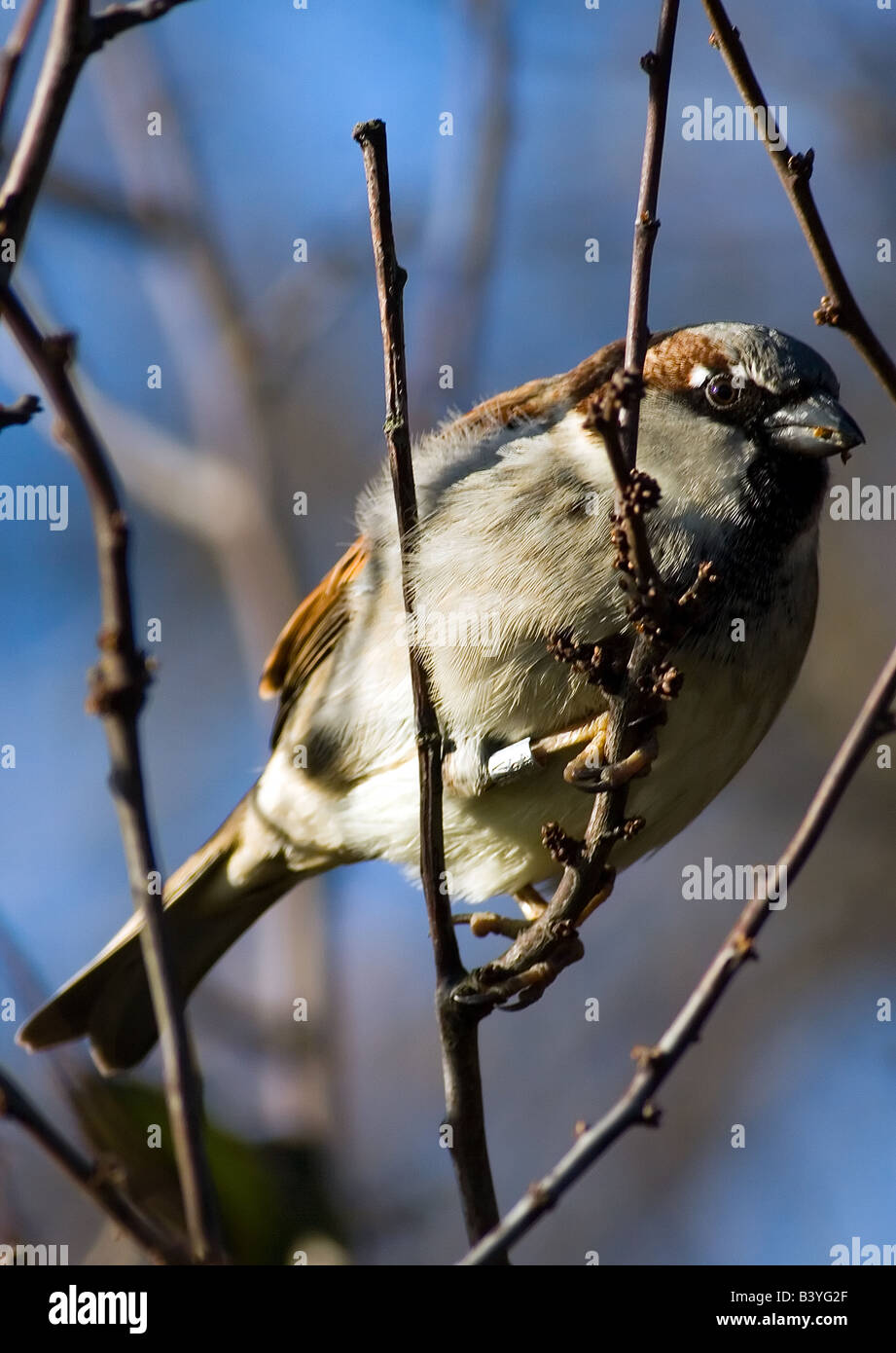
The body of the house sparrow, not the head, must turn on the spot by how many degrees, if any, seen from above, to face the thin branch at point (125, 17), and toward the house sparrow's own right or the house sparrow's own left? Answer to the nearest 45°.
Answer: approximately 90° to the house sparrow's own right

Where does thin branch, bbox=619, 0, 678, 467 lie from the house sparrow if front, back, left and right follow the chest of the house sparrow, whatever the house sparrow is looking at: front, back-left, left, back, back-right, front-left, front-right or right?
front

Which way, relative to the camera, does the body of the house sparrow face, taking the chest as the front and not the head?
to the viewer's right
